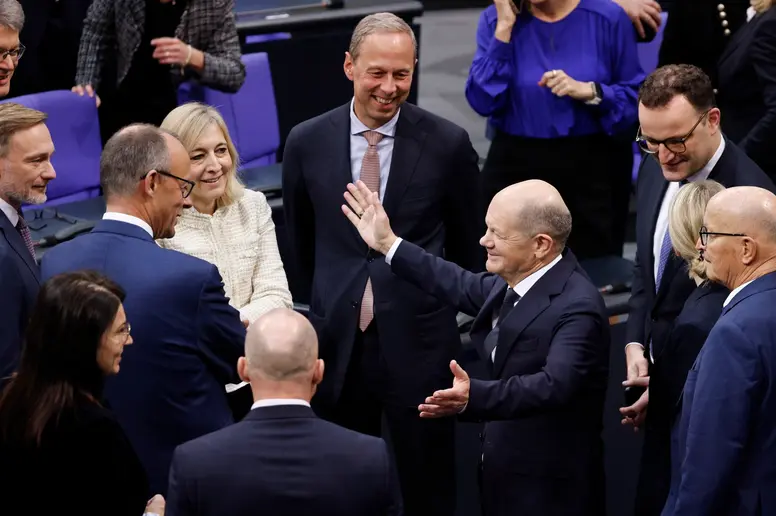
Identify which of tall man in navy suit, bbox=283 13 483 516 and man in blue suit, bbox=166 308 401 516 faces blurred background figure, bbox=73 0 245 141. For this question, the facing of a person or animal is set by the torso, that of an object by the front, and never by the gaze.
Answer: the man in blue suit

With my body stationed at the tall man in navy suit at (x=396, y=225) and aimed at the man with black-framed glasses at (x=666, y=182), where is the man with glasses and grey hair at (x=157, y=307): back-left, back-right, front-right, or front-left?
back-right

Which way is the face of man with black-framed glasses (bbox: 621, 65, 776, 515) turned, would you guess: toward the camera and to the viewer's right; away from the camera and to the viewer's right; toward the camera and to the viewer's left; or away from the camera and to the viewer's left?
toward the camera and to the viewer's left

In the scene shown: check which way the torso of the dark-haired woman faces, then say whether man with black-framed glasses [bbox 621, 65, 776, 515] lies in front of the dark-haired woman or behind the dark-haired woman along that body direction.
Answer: in front

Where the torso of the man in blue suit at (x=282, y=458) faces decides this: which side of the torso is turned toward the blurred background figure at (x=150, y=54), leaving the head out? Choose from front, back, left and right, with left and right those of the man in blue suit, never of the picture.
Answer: front

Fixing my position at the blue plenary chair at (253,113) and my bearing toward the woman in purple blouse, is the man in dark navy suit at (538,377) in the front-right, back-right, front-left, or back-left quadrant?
front-right

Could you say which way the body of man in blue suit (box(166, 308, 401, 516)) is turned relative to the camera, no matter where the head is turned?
away from the camera

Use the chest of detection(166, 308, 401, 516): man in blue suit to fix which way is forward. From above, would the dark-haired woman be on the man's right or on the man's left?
on the man's left

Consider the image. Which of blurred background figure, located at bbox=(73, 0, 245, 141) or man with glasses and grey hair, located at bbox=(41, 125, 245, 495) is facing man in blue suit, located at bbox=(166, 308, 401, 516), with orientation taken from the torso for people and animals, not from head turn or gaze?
the blurred background figure

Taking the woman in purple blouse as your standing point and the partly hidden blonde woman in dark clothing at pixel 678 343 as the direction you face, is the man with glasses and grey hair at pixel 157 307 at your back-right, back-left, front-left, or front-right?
front-right

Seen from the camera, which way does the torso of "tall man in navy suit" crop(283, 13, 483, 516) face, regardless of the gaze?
toward the camera

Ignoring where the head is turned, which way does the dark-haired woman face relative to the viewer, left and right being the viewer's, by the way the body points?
facing away from the viewer and to the right of the viewer

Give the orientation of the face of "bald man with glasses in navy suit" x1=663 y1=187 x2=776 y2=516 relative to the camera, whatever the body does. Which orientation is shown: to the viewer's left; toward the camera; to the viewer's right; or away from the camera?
to the viewer's left

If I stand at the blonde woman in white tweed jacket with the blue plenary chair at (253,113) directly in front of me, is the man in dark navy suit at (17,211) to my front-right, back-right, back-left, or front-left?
back-left

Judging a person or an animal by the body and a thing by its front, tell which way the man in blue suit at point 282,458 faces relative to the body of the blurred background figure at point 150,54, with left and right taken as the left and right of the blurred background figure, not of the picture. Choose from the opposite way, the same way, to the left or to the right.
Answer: the opposite way

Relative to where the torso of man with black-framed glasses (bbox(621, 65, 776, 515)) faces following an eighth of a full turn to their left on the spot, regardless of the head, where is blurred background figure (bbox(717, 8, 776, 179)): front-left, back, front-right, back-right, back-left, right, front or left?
back

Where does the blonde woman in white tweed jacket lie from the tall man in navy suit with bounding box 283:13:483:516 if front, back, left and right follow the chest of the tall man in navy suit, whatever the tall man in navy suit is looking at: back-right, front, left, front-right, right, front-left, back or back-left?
right

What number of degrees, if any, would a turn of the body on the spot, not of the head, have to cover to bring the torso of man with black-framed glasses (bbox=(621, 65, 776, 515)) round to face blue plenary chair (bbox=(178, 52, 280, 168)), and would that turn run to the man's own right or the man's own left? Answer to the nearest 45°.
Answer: approximately 90° to the man's own right

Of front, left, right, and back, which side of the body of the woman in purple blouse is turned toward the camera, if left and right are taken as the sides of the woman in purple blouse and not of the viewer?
front

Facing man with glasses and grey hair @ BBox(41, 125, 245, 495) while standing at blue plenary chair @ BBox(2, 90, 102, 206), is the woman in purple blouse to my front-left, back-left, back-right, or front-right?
front-left

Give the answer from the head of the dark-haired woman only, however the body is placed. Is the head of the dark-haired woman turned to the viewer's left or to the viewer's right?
to the viewer's right
